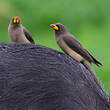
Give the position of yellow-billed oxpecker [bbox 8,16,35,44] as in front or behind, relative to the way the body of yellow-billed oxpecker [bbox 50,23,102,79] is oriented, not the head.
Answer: in front

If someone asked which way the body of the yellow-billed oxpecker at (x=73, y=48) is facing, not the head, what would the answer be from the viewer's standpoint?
to the viewer's left
